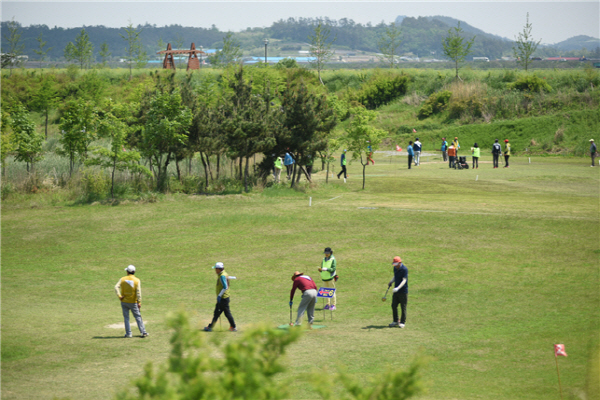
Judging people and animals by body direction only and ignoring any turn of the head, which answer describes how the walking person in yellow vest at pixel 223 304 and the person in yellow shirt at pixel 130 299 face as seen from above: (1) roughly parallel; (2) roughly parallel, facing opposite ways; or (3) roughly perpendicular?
roughly perpendicular

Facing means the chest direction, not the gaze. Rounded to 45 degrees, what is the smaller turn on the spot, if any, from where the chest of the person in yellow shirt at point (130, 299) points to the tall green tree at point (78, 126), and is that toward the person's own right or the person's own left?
0° — they already face it

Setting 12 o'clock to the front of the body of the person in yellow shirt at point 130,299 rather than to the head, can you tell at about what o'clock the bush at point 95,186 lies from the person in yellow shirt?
The bush is roughly at 12 o'clock from the person in yellow shirt.

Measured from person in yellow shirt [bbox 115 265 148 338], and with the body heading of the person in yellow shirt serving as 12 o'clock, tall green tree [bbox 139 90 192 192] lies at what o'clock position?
The tall green tree is roughly at 12 o'clock from the person in yellow shirt.

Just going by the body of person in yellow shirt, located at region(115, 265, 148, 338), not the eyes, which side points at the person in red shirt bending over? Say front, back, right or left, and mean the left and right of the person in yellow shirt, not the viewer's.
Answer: right

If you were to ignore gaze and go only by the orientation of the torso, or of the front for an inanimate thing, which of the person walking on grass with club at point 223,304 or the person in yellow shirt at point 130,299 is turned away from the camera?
the person in yellow shirt

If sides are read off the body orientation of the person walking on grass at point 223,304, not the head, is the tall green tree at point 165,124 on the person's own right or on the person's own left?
on the person's own right
